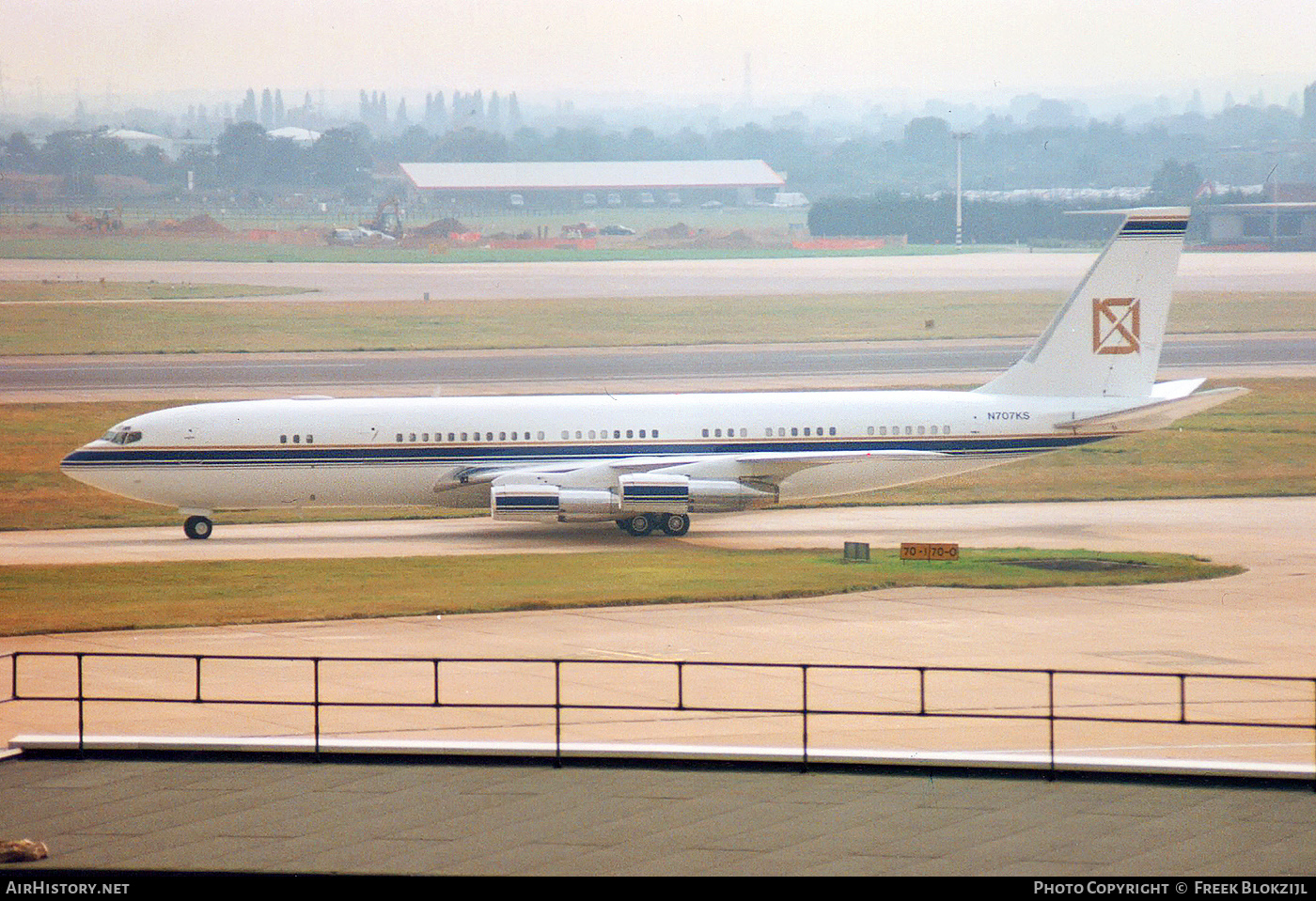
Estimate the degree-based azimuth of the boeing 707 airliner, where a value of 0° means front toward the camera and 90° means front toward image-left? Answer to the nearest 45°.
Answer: approximately 90°
